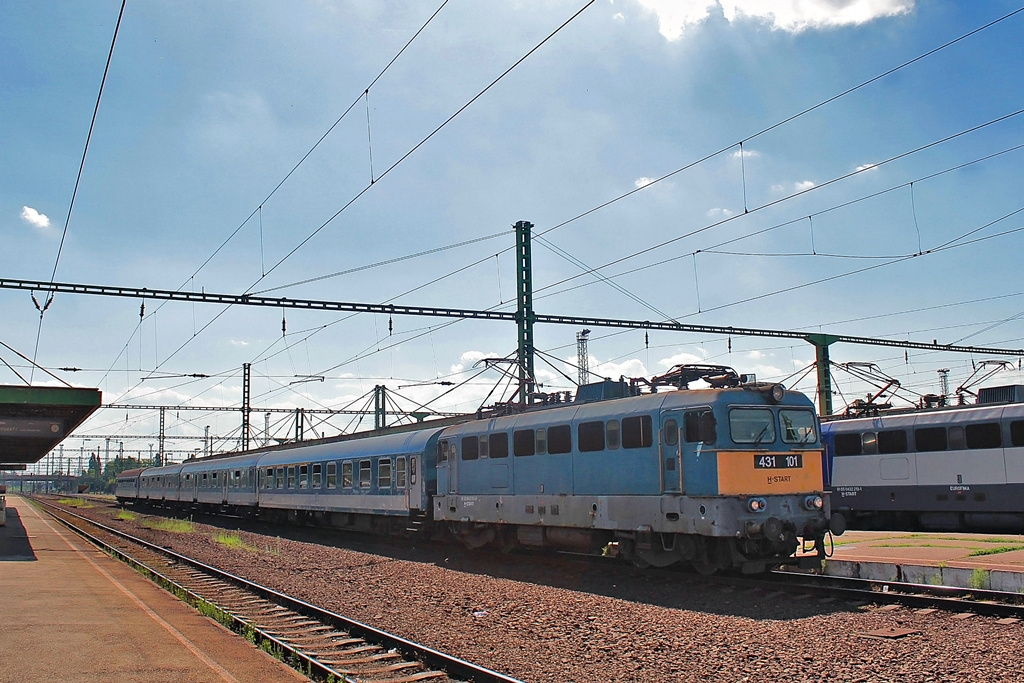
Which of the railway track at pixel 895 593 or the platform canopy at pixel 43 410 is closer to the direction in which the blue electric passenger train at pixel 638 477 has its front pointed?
the railway track

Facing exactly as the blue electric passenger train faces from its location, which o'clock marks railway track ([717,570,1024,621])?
The railway track is roughly at 12 o'clock from the blue electric passenger train.

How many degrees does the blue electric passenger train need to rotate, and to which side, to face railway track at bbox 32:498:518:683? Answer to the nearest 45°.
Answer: approximately 90° to its right

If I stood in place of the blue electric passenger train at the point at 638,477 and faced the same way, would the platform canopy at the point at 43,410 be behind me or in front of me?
behind

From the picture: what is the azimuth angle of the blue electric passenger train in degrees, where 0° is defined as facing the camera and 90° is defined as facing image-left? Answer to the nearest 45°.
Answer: approximately 315°
